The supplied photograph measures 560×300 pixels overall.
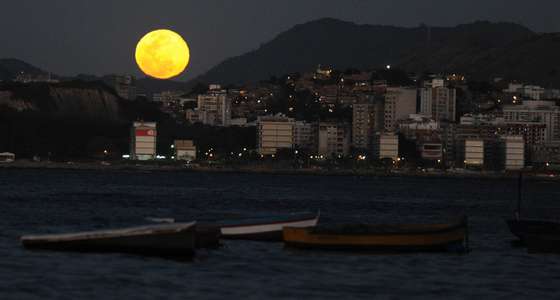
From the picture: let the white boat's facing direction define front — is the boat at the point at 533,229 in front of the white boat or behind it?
in front

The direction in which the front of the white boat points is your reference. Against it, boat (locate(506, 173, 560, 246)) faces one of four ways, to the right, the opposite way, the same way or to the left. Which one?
the opposite way

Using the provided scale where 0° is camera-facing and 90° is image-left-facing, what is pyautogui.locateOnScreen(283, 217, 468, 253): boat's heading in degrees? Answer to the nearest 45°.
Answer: approximately 270°

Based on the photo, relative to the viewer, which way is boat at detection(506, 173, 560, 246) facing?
to the viewer's left

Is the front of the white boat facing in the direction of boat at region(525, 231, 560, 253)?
yes

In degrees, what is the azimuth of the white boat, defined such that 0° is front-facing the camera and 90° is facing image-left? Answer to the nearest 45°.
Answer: approximately 270°

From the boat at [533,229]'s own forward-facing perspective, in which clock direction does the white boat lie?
The white boat is roughly at 11 o'clock from the boat.

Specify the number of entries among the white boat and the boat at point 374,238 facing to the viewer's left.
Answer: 0
